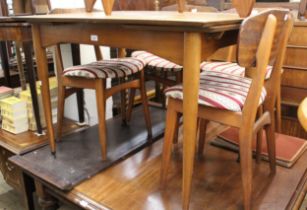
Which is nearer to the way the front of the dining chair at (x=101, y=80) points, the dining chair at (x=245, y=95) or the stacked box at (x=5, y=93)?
the dining chair

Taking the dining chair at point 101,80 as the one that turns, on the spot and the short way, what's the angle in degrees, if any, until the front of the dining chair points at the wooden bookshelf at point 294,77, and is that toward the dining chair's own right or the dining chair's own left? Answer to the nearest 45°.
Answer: approximately 45° to the dining chair's own left

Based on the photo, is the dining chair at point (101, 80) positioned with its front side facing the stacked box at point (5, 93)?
no

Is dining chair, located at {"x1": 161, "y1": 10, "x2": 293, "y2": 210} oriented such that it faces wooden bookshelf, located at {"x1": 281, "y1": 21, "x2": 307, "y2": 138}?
no

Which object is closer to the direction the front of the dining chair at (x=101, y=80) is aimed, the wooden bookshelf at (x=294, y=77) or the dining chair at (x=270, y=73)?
the dining chair

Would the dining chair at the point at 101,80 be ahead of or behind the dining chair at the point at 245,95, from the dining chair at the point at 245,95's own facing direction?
ahead
